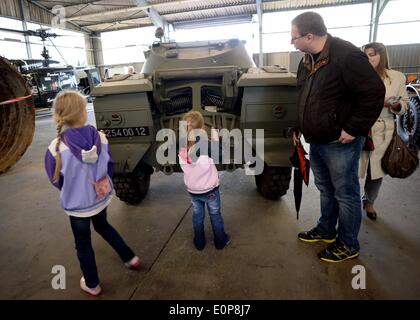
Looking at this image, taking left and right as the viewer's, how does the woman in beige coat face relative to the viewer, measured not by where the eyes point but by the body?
facing the viewer and to the left of the viewer

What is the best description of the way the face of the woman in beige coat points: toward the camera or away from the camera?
toward the camera

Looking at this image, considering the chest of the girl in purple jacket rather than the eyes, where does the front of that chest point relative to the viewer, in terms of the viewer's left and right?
facing away from the viewer

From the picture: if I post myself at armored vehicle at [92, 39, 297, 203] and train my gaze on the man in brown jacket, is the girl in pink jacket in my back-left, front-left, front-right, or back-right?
front-right

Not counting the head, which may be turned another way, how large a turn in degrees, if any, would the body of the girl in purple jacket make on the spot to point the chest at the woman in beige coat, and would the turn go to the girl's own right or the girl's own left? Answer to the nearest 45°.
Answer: approximately 90° to the girl's own right

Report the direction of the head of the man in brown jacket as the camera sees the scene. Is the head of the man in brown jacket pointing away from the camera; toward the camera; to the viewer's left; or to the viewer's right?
to the viewer's left
